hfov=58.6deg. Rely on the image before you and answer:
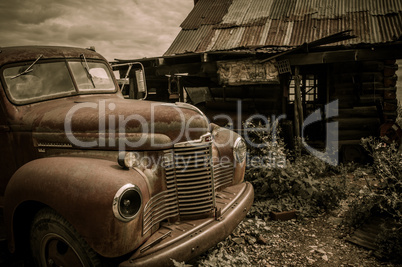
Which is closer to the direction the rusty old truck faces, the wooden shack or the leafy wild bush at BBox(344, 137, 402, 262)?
the leafy wild bush

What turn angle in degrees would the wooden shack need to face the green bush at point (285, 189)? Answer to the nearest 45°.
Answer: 0° — it already faces it

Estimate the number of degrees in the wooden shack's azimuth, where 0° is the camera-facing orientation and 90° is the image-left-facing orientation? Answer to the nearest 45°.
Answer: approximately 0°

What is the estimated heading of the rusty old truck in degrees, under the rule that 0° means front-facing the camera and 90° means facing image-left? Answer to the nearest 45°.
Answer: approximately 315°

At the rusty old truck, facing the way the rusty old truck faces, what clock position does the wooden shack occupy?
The wooden shack is roughly at 9 o'clock from the rusty old truck.

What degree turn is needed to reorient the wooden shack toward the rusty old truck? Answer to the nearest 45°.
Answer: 0° — it already faces it

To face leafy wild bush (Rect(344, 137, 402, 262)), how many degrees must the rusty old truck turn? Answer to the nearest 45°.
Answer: approximately 45° to its left
